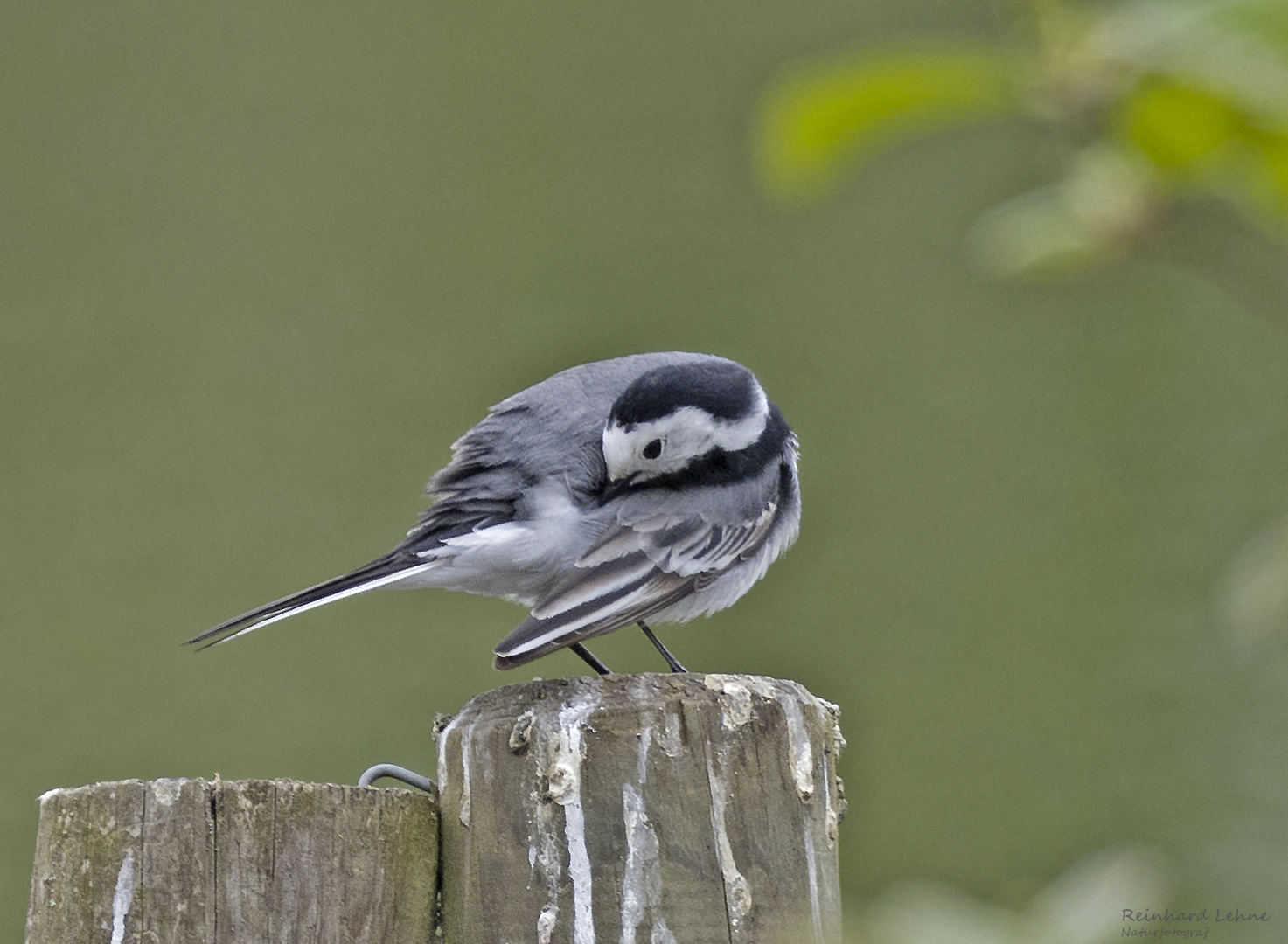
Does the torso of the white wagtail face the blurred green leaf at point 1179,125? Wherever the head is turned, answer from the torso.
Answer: no

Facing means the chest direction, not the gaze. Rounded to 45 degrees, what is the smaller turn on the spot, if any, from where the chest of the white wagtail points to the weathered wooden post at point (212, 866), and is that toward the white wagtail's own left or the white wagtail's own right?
approximately 135° to the white wagtail's own right

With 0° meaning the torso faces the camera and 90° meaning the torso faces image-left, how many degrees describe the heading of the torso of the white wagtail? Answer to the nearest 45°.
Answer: approximately 270°

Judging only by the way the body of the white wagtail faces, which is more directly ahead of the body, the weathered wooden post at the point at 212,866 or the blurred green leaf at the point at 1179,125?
the blurred green leaf
